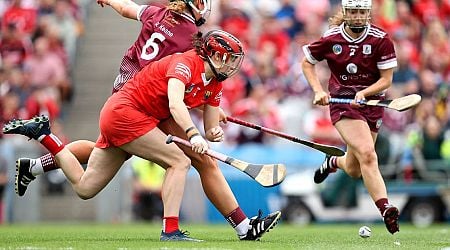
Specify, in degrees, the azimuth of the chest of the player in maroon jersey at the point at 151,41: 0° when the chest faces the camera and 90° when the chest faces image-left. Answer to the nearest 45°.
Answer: approximately 225°

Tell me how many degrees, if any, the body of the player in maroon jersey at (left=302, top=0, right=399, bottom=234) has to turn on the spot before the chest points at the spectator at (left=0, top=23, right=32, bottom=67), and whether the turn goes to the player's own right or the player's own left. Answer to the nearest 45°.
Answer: approximately 135° to the player's own right

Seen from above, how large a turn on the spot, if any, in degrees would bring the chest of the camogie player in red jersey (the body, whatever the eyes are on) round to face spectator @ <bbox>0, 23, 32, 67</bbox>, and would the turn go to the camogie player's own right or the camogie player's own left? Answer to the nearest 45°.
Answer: approximately 90° to the camogie player's own left

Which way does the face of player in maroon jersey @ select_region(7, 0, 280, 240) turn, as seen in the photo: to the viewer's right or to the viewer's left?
to the viewer's right

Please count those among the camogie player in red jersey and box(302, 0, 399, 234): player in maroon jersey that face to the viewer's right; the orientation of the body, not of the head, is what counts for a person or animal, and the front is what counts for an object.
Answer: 1

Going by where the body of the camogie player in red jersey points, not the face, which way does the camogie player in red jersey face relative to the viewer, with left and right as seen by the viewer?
facing to the right of the viewer

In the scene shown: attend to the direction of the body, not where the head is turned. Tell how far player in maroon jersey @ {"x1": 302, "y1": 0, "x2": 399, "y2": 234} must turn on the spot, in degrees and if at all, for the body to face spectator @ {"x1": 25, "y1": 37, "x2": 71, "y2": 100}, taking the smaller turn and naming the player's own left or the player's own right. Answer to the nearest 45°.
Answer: approximately 135° to the player's own right

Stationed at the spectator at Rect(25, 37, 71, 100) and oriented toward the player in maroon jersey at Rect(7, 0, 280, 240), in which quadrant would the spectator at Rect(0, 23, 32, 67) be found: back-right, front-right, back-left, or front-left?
back-right
